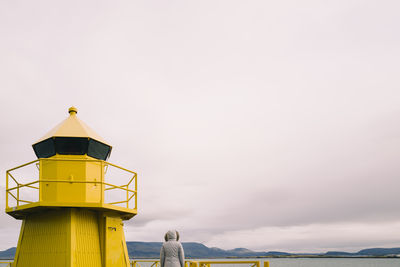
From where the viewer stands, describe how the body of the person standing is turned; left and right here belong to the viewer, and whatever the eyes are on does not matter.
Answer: facing away from the viewer

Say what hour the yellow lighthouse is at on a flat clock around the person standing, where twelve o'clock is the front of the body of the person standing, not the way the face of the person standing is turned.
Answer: The yellow lighthouse is roughly at 10 o'clock from the person standing.
